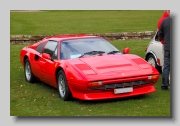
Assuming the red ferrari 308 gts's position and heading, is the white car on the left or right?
on its left

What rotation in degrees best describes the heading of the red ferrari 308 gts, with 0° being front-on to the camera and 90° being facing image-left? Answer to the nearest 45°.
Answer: approximately 315°
